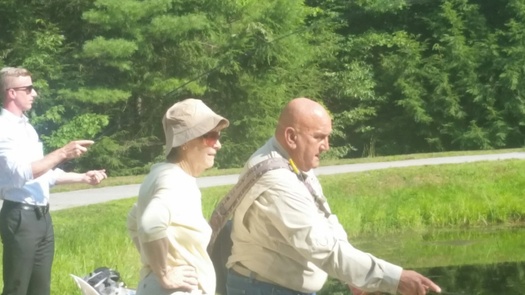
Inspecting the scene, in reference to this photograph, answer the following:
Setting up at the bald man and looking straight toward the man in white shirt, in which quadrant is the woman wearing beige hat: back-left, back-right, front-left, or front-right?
front-left

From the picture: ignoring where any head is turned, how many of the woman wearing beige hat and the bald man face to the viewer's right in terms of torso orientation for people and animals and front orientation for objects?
2

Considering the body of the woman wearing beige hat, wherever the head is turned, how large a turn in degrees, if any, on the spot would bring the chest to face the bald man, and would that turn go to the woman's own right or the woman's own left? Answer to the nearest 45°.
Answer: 0° — they already face them

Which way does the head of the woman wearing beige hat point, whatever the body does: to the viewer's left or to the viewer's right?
to the viewer's right

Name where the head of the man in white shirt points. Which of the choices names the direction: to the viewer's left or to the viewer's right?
to the viewer's right

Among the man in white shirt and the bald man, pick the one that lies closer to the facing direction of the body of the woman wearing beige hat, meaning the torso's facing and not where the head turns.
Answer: the bald man

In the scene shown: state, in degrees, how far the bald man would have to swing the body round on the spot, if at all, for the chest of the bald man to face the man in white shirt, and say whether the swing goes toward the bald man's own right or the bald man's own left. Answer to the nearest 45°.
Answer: approximately 135° to the bald man's own left

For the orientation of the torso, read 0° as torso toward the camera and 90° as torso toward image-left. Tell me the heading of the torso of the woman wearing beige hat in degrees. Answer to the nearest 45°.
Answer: approximately 270°

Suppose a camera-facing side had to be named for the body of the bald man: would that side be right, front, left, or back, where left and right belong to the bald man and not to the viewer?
right

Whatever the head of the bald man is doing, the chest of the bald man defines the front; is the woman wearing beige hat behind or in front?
behind
